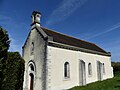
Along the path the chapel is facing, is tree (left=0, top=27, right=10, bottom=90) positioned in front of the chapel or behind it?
in front

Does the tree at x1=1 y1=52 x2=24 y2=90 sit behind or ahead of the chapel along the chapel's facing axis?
ahead

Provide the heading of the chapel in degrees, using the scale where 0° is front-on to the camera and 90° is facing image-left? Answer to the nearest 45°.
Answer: approximately 45°
